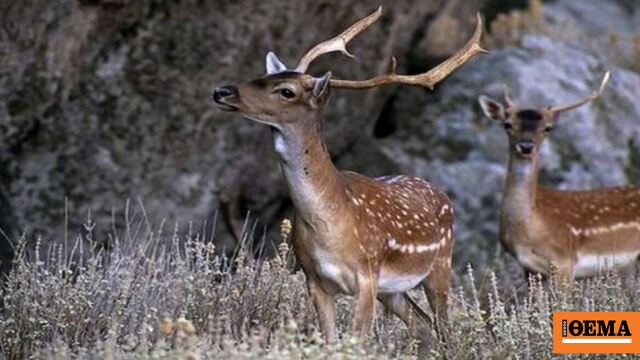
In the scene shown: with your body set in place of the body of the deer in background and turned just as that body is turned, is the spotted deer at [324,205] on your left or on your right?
on your left

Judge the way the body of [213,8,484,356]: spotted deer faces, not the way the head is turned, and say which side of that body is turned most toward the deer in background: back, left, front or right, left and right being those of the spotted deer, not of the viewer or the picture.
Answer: back

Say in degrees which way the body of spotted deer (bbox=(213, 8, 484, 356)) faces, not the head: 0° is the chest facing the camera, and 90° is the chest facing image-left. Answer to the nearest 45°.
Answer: approximately 45°

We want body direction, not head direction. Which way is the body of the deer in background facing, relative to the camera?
to the viewer's left
